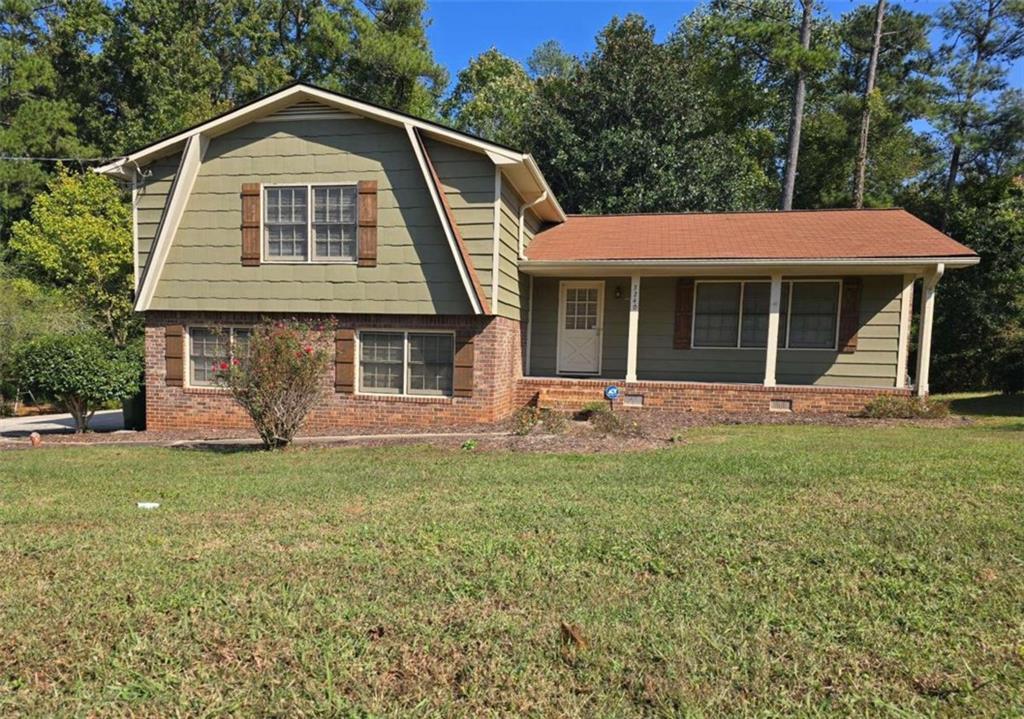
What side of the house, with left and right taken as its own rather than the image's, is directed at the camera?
front

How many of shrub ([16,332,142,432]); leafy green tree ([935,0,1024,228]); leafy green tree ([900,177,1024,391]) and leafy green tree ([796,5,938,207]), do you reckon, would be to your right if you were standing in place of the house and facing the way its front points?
1

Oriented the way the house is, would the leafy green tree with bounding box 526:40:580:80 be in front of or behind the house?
behind

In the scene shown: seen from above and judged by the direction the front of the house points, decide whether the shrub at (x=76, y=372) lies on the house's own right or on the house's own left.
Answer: on the house's own right

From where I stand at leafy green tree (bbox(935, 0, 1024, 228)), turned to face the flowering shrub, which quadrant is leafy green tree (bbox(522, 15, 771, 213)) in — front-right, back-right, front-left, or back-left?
front-right

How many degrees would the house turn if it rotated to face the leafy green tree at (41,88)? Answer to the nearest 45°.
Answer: approximately 135° to its right

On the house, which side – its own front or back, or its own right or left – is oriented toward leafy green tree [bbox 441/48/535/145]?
back

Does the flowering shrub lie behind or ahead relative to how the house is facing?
ahead

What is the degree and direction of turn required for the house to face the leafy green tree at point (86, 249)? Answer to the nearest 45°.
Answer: approximately 135° to its right

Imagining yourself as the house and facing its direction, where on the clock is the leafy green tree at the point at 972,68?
The leafy green tree is roughly at 8 o'clock from the house.

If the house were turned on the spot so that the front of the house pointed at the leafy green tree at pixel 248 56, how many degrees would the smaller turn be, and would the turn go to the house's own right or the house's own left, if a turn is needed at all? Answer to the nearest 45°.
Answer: approximately 135° to the house's own right

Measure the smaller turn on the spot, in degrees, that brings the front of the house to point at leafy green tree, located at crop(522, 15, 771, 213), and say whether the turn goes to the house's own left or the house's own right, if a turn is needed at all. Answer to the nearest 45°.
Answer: approximately 135° to the house's own left

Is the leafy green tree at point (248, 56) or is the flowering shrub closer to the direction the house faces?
the flowering shrub
